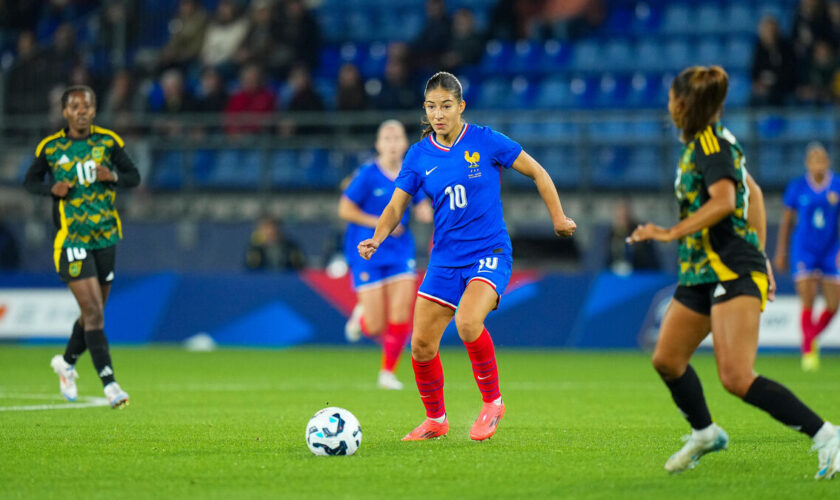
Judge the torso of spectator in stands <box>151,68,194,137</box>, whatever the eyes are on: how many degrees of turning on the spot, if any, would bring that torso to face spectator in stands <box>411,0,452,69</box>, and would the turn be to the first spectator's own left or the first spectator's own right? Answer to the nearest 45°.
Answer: approximately 90° to the first spectator's own left

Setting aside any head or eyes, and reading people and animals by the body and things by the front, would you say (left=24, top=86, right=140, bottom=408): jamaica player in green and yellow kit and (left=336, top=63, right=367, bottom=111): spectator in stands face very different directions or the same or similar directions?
same or similar directions

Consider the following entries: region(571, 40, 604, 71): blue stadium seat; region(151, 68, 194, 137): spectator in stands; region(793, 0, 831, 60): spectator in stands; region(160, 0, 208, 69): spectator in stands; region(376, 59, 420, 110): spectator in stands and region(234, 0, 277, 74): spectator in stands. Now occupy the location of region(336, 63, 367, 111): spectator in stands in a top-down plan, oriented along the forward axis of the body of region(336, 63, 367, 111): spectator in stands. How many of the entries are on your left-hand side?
3

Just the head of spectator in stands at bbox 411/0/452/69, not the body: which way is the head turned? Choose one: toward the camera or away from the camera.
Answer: toward the camera

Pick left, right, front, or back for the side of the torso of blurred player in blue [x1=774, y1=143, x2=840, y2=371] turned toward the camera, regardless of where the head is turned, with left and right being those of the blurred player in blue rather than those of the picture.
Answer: front

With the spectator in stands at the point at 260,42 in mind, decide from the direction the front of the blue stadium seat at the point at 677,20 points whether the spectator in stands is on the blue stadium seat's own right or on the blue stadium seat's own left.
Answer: on the blue stadium seat's own right

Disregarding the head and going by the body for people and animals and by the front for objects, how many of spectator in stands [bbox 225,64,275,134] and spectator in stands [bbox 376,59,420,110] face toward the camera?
2

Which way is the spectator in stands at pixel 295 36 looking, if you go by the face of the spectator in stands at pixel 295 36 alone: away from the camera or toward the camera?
toward the camera

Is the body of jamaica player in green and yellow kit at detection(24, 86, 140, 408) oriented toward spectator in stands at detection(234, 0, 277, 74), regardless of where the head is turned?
no

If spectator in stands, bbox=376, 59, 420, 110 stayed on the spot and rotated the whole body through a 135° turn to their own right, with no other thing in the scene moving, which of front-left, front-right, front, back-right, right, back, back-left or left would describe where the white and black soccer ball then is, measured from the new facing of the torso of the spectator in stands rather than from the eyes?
back-left

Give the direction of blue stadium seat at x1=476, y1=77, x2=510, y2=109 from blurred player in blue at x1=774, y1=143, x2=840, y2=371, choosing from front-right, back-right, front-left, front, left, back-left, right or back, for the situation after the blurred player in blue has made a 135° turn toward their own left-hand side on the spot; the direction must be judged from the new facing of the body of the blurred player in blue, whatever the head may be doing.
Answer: left

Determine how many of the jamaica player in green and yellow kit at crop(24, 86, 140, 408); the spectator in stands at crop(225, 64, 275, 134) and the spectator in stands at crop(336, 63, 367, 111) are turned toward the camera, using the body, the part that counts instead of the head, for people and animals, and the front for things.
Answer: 3

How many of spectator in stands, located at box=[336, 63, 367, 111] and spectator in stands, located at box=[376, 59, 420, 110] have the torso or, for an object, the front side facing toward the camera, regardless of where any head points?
2

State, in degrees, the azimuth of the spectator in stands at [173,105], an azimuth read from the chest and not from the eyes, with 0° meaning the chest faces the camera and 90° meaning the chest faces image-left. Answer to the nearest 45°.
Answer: approximately 0°

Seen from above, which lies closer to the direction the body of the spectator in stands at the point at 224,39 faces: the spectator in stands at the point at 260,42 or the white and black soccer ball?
the white and black soccer ball

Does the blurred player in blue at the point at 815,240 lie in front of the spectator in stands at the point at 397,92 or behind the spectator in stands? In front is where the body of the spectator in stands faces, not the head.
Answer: in front

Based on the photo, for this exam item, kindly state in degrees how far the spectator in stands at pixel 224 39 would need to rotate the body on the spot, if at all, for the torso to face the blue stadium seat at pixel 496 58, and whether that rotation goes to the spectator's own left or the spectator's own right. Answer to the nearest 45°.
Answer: approximately 90° to the spectator's own left

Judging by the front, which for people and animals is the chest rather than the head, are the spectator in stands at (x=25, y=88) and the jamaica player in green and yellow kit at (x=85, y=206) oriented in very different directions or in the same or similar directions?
same or similar directions

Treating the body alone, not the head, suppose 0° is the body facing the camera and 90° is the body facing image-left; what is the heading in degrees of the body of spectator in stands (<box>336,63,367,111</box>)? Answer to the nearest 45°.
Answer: approximately 0°

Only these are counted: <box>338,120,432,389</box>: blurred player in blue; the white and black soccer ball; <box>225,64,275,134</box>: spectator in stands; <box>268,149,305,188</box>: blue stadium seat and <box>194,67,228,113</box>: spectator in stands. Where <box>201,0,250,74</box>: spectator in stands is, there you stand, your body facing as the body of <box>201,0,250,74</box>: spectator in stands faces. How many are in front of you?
5
